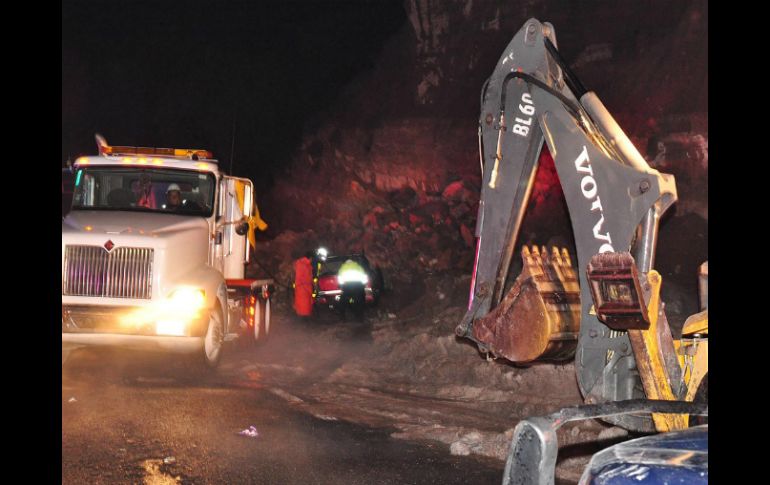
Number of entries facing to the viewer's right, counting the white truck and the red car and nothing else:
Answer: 0

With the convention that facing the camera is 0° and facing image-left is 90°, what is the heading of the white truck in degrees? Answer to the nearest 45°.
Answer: approximately 45°

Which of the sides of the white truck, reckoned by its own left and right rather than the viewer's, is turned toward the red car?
back

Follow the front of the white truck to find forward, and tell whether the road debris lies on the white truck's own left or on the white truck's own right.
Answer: on the white truck's own left
